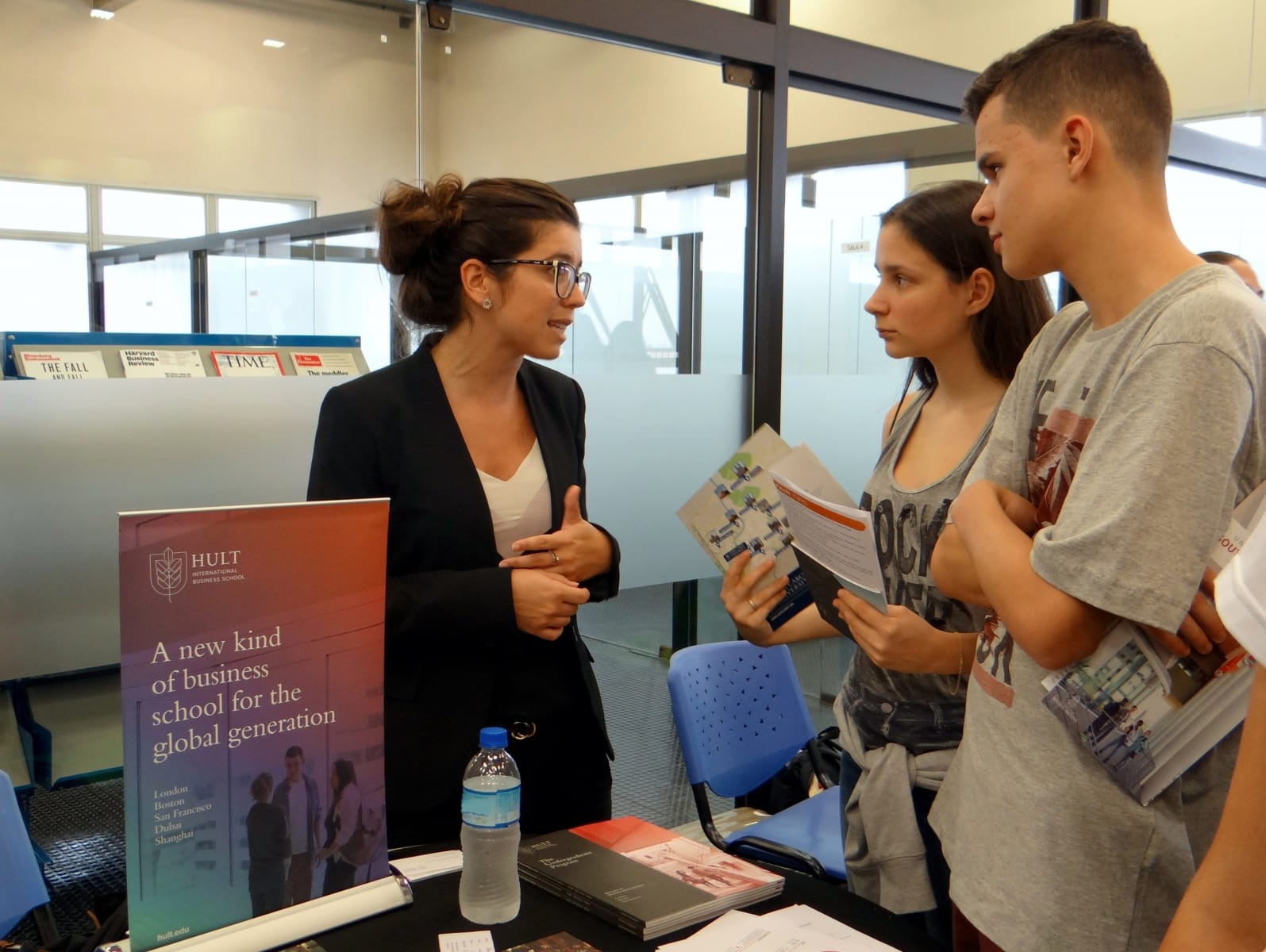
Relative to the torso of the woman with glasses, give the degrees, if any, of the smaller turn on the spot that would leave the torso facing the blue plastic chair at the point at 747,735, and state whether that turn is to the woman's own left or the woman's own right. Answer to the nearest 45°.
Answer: approximately 90° to the woman's own left

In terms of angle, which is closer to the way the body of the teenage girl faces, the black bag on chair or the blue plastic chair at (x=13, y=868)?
the blue plastic chair

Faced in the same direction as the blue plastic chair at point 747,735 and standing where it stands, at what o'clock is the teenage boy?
The teenage boy is roughly at 1 o'clock from the blue plastic chair.

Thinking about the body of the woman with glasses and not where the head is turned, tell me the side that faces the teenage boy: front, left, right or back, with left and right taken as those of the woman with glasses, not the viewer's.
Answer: front

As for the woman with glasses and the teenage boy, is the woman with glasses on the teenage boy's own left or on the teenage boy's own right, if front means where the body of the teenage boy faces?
on the teenage boy's own right

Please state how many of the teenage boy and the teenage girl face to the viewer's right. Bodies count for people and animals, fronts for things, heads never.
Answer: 0

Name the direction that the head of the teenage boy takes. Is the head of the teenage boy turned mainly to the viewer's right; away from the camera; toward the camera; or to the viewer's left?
to the viewer's left

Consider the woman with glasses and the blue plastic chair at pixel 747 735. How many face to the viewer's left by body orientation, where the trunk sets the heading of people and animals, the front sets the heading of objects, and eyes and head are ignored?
0

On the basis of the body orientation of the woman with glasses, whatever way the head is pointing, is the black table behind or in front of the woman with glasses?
in front

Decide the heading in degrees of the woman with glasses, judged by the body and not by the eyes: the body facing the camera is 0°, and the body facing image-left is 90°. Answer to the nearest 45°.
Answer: approximately 315°

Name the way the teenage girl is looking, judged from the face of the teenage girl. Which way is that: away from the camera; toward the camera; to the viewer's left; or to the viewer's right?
to the viewer's left

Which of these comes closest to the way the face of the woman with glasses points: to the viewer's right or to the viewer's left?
to the viewer's right
